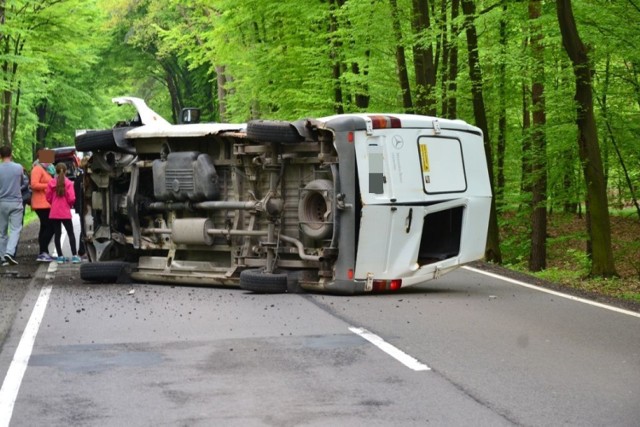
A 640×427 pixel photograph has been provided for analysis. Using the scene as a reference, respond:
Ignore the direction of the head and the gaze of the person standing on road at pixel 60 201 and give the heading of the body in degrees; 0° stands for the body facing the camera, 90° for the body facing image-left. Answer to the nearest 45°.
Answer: approximately 180°
